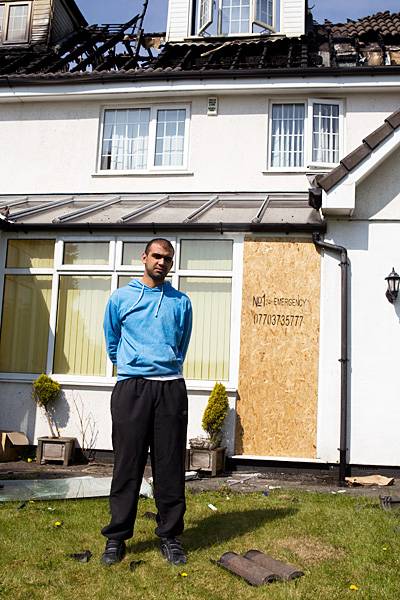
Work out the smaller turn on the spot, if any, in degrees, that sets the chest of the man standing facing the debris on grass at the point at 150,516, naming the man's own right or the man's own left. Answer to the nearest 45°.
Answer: approximately 180°

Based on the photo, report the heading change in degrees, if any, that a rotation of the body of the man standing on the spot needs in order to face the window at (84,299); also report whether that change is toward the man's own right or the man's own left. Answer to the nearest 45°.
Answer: approximately 180°

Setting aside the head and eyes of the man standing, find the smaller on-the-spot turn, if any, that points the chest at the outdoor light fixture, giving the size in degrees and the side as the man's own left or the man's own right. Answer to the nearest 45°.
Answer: approximately 135° to the man's own left

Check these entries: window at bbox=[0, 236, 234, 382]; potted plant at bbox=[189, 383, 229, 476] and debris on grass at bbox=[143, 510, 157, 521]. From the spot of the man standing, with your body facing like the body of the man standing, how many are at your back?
3

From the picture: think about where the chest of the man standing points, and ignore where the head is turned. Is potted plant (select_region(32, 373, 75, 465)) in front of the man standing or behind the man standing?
behind

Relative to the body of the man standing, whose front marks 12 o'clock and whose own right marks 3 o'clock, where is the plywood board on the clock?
The plywood board is roughly at 7 o'clock from the man standing.

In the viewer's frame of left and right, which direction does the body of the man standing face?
facing the viewer

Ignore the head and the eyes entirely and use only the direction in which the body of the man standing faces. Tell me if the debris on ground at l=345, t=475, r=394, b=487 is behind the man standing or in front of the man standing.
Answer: behind

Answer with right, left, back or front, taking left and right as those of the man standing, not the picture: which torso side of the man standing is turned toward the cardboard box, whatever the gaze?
back
